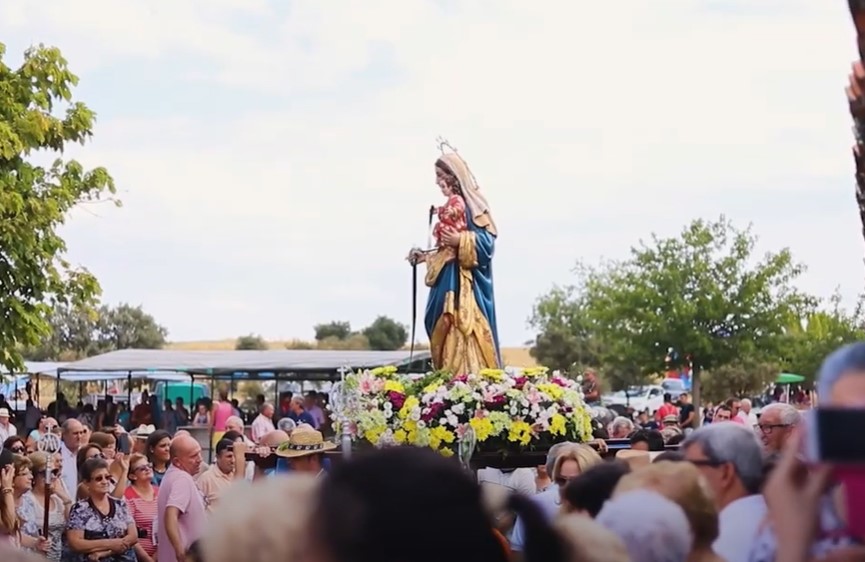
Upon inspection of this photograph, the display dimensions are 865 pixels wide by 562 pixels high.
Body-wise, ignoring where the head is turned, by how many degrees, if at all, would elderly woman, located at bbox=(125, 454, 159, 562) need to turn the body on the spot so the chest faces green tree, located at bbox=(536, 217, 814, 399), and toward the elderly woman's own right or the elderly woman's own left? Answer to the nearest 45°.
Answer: approximately 90° to the elderly woman's own left

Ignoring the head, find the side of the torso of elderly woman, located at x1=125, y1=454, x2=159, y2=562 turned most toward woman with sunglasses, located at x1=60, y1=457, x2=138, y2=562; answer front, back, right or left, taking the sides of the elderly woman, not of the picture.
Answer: right

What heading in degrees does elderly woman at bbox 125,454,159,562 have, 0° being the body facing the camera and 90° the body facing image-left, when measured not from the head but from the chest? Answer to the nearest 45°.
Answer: approximately 315°

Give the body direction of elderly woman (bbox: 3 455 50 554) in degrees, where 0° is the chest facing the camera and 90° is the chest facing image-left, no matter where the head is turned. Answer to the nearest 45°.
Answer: approximately 315°

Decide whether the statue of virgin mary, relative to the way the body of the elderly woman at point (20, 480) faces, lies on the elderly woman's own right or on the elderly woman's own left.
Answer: on the elderly woman's own left
